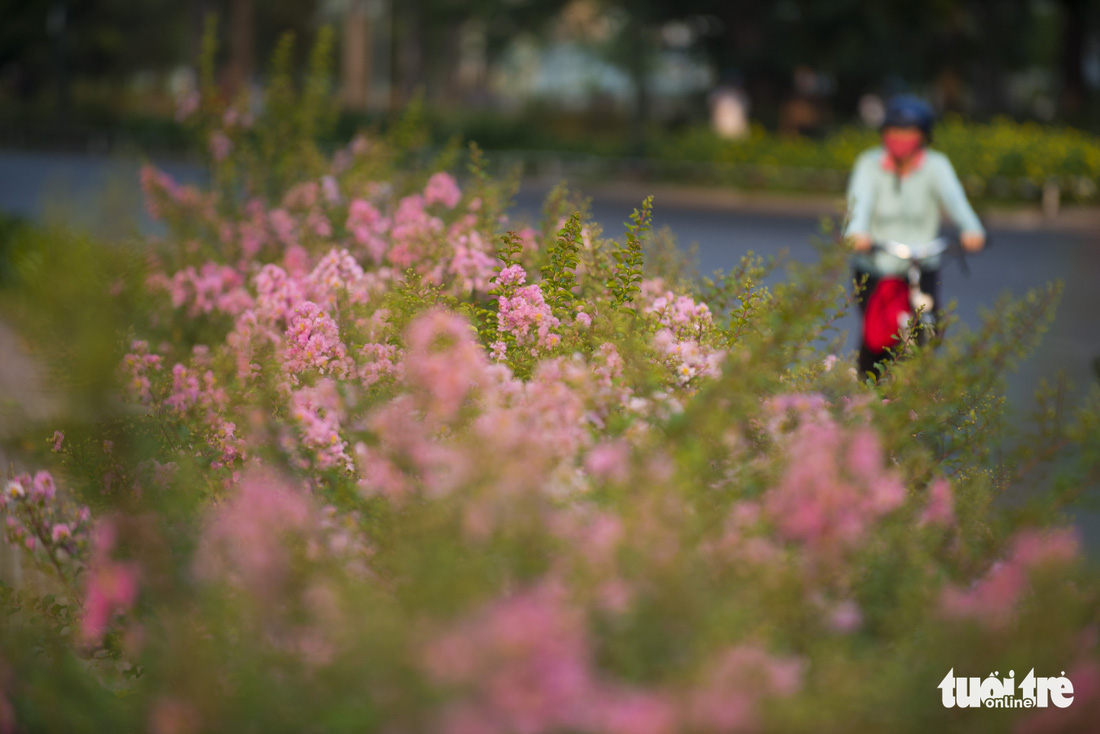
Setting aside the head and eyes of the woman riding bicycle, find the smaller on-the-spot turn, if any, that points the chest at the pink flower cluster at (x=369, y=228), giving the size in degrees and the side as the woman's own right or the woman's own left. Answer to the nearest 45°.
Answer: approximately 90° to the woman's own right

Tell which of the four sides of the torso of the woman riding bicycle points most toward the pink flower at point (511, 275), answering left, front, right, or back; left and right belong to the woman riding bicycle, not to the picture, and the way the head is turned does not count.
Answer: front

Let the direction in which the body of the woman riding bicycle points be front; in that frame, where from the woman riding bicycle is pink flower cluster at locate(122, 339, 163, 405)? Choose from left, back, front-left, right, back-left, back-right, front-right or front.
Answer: front-right

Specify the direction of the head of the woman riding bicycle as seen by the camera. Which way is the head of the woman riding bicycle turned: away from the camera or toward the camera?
toward the camera

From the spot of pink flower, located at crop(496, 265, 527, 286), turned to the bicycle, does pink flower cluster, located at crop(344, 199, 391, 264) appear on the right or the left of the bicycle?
left

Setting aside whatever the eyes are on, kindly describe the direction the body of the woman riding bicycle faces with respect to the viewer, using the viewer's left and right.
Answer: facing the viewer

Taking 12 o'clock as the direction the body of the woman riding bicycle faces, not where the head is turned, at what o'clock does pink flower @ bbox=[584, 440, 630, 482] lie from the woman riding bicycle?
The pink flower is roughly at 12 o'clock from the woman riding bicycle.

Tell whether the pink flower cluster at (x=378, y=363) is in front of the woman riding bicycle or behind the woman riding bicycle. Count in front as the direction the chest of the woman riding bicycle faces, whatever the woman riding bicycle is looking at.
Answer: in front

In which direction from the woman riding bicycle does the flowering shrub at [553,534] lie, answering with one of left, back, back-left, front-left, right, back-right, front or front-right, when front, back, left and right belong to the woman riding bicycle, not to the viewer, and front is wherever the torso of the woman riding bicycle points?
front
